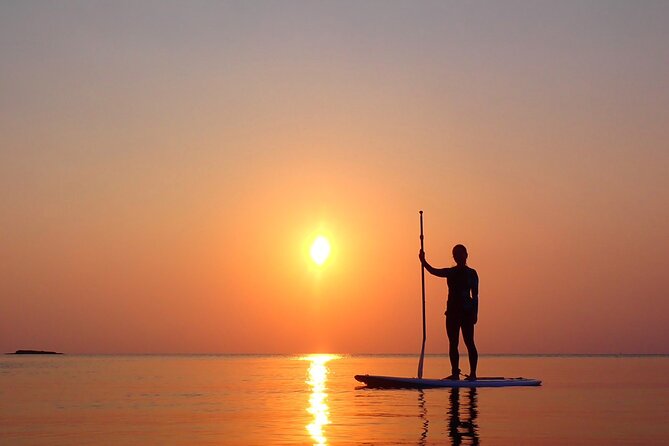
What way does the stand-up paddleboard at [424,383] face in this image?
to the viewer's left
